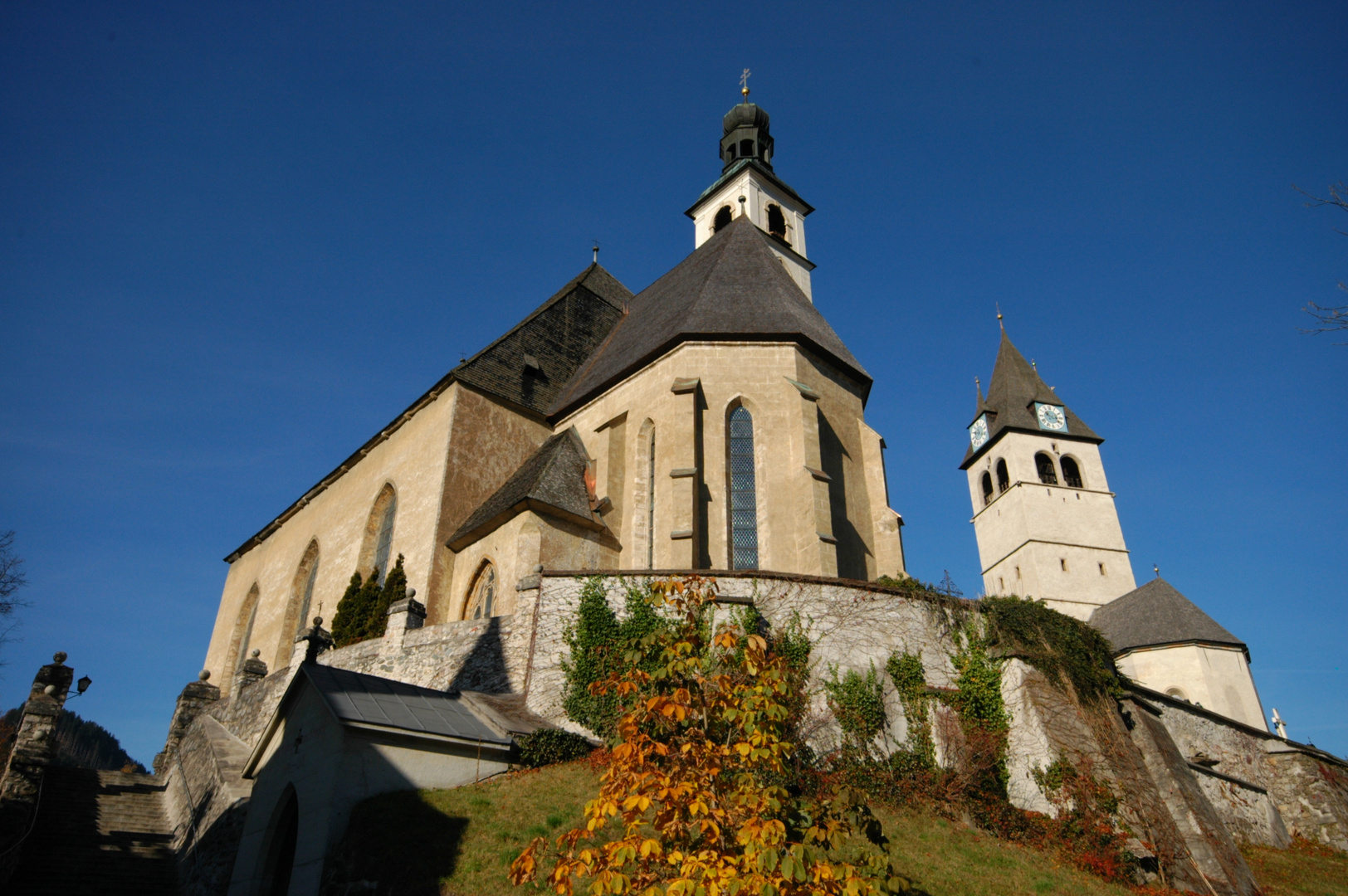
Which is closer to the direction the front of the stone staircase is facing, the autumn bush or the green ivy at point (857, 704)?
the autumn bush

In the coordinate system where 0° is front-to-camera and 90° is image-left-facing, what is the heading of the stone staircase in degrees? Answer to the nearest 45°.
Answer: approximately 0°

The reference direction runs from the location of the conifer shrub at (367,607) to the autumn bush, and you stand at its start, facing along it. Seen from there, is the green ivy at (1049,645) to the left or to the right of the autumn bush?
left

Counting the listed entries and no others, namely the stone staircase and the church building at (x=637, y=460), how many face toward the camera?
1

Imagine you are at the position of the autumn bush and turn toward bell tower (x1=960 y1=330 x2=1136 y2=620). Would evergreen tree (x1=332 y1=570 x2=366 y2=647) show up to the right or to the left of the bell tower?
left
